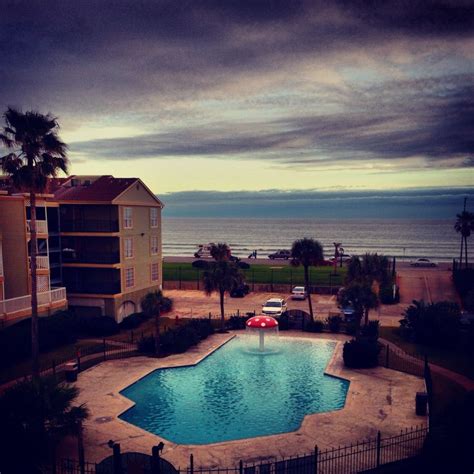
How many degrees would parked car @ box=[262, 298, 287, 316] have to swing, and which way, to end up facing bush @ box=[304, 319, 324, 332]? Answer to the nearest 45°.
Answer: approximately 90° to its left

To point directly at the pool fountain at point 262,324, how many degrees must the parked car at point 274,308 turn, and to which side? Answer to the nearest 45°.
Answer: approximately 45° to its left

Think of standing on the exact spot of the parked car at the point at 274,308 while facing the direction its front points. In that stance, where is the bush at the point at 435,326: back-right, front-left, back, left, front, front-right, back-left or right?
left

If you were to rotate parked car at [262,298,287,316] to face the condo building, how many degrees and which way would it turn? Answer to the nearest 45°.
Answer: approximately 45° to its right

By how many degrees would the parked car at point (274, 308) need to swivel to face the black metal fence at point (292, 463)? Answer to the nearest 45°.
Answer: approximately 45° to its left

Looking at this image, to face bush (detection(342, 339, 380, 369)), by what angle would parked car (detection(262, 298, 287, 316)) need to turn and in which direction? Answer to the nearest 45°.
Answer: approximately 45° to its left

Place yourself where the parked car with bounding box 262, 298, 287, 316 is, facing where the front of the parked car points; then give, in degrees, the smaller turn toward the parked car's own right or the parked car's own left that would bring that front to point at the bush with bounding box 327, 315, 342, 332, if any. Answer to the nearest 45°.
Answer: approximately 90° to the parked car's own left

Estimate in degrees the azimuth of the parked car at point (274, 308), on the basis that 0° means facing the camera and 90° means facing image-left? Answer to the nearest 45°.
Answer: approximately 45°

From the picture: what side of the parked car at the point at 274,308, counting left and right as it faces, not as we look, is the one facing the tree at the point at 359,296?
left

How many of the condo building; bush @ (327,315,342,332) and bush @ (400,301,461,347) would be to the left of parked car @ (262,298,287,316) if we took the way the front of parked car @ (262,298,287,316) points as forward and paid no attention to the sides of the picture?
2

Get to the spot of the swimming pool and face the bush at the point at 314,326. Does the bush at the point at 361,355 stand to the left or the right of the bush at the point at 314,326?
right

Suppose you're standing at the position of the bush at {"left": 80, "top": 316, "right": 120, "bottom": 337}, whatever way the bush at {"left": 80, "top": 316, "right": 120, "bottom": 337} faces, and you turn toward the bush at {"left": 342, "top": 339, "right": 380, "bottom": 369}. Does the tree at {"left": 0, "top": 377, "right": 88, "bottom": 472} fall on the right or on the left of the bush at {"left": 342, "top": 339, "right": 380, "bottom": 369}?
right
